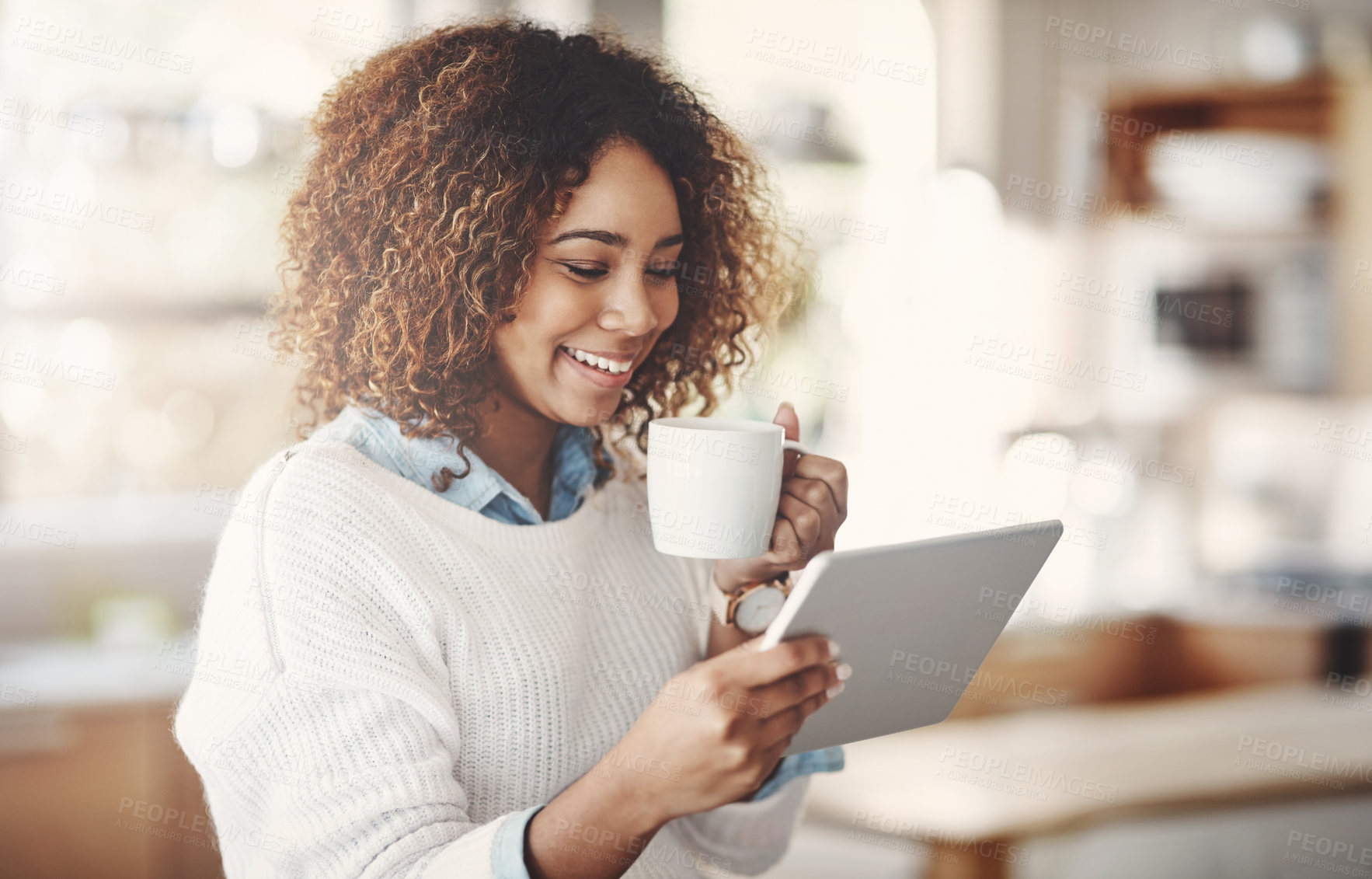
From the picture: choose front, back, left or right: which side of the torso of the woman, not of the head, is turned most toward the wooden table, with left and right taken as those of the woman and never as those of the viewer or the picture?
left

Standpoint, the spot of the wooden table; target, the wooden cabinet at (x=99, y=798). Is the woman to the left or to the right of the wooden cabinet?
left

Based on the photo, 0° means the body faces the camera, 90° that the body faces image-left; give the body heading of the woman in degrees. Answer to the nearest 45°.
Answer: approximately 315°

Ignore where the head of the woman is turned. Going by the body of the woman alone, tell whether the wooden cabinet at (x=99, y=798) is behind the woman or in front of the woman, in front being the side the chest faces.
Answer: behind

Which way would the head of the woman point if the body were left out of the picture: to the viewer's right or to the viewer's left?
to the viewer's right
